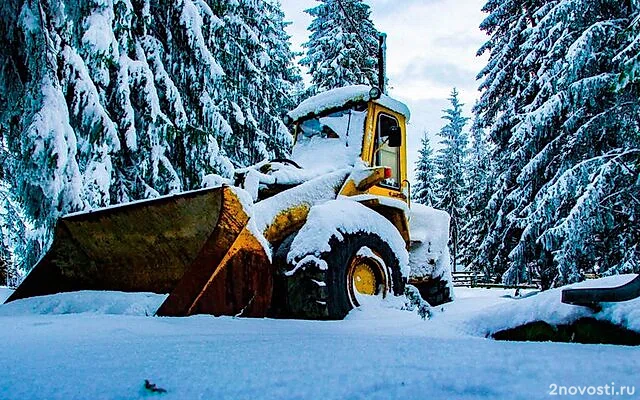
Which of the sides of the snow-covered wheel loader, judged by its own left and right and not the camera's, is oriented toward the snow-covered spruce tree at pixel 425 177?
back

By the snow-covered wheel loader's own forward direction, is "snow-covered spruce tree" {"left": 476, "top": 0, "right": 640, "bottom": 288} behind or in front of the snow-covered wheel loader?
behind

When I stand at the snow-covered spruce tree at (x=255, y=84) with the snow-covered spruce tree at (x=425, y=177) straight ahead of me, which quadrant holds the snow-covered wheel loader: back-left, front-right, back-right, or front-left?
back-right

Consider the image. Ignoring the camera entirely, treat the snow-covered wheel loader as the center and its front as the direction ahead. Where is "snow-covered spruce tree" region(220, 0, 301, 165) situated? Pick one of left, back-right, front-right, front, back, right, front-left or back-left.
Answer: back-right

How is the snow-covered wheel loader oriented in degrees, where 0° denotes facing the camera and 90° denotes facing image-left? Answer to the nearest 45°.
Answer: approximately 45°

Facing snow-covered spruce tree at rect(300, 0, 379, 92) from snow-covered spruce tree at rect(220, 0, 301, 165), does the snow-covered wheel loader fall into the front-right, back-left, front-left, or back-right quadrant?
back-right

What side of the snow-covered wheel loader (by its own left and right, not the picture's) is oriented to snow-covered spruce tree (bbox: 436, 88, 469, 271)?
back
